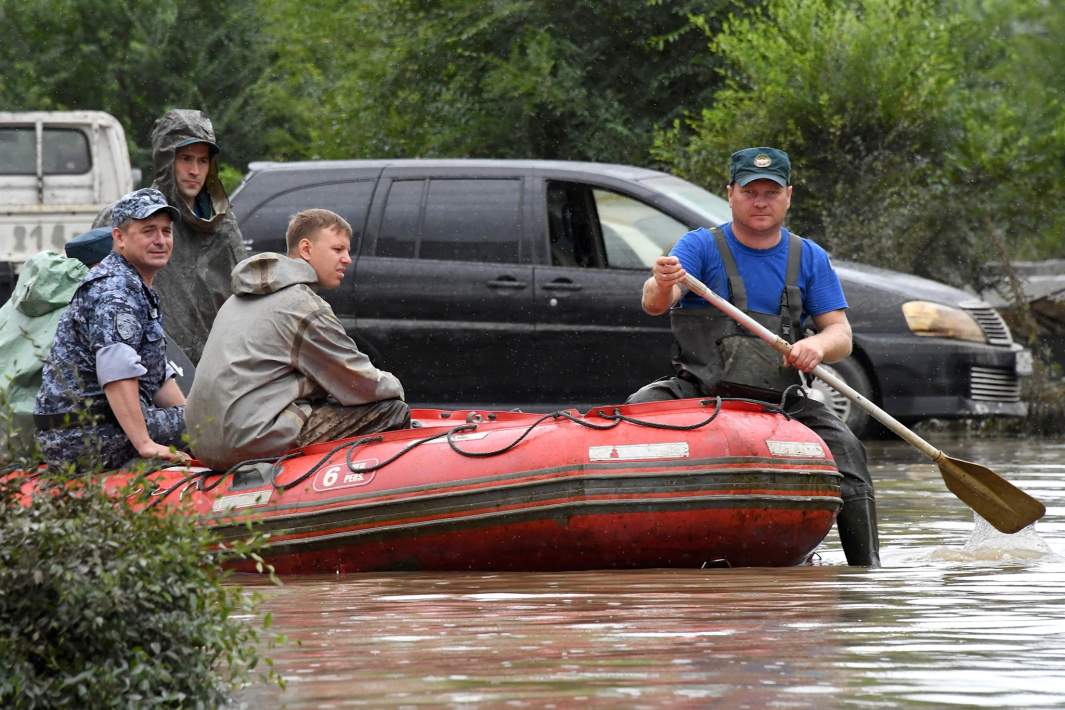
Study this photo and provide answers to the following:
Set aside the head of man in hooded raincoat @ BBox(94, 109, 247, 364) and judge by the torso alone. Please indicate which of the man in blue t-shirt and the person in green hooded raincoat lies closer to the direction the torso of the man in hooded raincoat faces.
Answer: the man in blue t-shirt

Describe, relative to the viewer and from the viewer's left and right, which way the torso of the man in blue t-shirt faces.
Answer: facing the viewer

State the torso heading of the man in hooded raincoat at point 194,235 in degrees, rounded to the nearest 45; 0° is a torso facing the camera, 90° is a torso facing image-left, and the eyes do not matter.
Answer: approximately 315°

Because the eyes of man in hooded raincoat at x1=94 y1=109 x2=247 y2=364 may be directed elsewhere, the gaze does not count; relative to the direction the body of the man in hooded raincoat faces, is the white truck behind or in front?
behind

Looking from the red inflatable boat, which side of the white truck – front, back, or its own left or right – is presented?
back

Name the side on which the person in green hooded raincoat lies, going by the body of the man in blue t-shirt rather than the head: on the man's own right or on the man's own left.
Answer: on the man's own right

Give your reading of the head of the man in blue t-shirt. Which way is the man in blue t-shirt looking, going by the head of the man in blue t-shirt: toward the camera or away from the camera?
toward the camera

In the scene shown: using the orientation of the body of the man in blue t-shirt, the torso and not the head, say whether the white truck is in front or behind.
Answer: behind

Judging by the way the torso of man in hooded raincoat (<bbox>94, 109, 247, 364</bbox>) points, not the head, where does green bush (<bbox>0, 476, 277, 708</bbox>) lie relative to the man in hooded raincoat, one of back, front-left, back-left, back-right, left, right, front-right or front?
front-right

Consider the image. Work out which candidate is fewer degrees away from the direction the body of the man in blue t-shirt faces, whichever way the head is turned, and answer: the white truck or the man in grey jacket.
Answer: the man in grey jacket

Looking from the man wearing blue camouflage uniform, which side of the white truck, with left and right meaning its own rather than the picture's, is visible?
back

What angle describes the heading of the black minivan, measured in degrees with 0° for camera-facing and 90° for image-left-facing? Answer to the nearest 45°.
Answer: approximately 270°

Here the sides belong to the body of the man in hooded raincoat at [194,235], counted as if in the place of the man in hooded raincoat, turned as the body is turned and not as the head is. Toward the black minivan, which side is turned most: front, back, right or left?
left

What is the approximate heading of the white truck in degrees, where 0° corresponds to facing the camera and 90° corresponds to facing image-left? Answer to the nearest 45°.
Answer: approximately 180°

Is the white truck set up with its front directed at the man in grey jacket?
no

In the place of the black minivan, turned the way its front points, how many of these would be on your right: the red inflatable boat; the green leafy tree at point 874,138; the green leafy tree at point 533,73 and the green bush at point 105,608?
2
